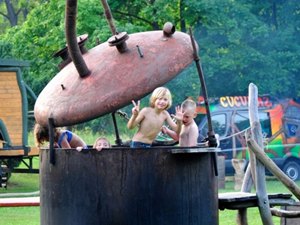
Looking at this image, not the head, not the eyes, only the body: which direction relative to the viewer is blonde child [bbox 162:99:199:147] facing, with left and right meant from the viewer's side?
facing the viewer and to the left of the viewer

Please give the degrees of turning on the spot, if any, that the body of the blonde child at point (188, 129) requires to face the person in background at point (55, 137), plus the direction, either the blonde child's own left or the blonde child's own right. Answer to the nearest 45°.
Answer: approximately 45° to the blonde child's own right

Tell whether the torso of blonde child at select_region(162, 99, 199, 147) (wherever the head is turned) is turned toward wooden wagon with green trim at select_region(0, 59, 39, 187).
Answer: no

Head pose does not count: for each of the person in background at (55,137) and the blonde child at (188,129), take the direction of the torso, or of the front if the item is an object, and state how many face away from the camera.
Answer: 0

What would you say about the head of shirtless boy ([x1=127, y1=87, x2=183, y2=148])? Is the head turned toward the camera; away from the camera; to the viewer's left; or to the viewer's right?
toward the camera
